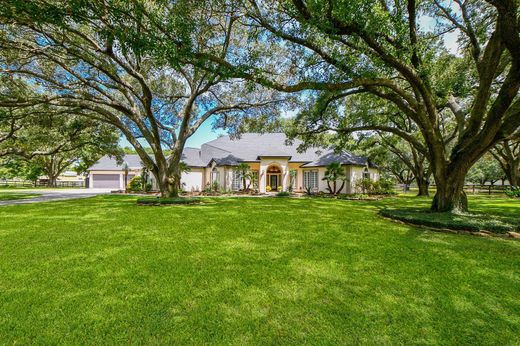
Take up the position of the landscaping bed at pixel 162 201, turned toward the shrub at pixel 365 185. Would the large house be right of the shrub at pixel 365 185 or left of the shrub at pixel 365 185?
left

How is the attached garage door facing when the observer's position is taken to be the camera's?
facing the viewer

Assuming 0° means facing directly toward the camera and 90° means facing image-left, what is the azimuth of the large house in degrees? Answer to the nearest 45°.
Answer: approximately 0°

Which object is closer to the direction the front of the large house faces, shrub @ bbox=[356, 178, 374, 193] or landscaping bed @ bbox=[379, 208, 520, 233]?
the landscaping bed

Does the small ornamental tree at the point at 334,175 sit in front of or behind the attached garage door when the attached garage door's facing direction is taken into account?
in front

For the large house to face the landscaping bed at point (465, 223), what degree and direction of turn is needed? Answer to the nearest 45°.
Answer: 0° — it already faces it

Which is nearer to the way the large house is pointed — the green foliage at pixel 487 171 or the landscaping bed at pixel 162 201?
the landscaping bed

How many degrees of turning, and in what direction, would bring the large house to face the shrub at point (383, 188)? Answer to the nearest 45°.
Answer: approximately 45° to its left
